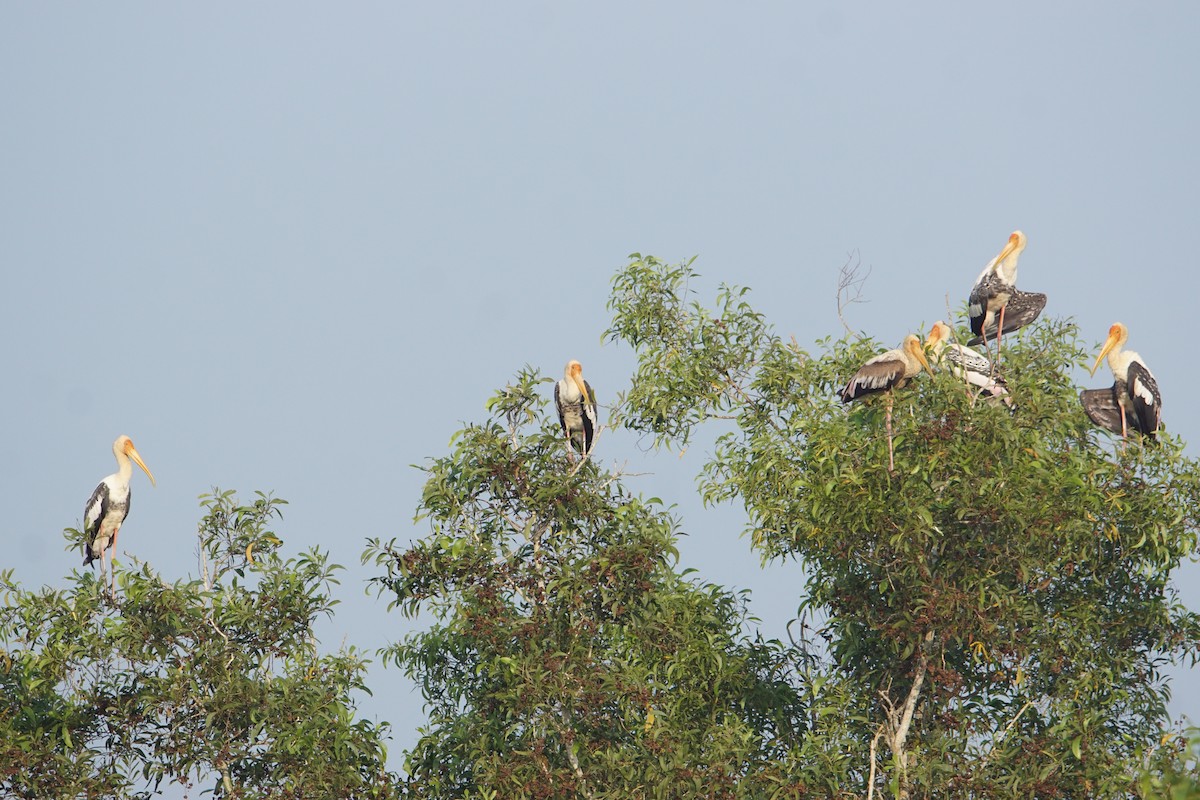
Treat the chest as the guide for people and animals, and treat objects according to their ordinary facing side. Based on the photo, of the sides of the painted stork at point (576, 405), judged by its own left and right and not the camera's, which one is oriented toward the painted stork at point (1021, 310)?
left

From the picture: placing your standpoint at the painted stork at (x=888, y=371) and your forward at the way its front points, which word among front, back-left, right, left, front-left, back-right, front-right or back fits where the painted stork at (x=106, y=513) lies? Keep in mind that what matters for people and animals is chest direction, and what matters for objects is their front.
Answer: back

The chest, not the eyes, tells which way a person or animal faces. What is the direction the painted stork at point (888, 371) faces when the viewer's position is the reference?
facing to the right of the viewer

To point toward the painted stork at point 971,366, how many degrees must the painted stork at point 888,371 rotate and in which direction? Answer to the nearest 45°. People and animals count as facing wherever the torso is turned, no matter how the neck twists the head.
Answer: approximately 45° to its left

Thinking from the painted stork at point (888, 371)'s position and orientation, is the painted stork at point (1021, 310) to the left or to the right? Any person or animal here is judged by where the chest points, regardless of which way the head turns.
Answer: on its left

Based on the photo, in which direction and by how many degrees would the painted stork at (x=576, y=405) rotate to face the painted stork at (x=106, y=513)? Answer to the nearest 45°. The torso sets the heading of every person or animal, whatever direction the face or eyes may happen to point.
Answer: approximately 90° to its right

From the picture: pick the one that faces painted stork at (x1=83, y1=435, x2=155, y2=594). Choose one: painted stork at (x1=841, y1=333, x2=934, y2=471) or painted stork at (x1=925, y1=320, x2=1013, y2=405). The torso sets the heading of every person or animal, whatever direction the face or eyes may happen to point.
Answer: painted stork at (x1=925, y1=320, x2=1013, y2=405)

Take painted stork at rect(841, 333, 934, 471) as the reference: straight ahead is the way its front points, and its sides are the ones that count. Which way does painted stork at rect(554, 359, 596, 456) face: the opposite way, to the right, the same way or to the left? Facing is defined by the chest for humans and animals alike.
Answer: to the right

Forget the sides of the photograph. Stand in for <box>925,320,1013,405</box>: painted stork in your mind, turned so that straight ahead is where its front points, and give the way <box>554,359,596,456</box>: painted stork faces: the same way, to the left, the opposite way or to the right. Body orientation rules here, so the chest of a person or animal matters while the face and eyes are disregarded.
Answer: to the left

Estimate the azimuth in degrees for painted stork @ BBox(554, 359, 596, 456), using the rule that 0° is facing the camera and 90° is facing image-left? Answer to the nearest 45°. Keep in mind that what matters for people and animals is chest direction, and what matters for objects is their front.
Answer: approximately 0°

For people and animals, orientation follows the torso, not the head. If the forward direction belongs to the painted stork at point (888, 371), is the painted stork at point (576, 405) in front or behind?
behind

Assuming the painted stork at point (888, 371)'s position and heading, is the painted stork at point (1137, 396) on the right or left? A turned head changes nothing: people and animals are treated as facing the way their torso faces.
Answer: on its left

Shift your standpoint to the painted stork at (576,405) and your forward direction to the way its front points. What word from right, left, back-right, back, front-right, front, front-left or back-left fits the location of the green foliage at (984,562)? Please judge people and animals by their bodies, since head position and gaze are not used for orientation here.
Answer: front-left

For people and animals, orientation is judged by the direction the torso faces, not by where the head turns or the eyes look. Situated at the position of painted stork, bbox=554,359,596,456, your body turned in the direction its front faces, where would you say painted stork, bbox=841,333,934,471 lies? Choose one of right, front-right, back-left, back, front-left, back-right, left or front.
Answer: front-left

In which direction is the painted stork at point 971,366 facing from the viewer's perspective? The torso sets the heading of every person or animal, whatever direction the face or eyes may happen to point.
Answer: to the viewer's left

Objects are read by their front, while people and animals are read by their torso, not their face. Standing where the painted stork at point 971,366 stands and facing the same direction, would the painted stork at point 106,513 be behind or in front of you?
in front
